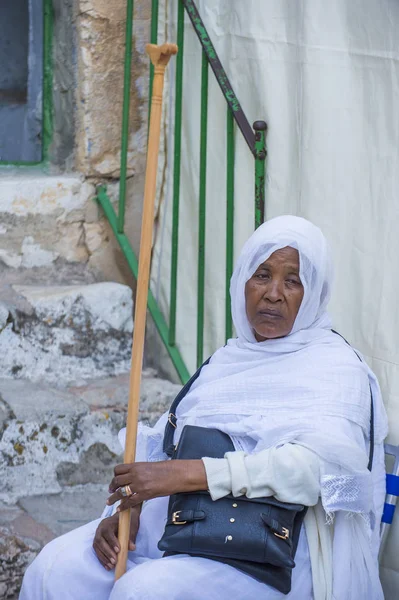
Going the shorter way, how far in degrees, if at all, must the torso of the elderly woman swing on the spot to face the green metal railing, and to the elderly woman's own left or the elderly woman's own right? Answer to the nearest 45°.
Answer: approximately 135° to the elderly woman's own right

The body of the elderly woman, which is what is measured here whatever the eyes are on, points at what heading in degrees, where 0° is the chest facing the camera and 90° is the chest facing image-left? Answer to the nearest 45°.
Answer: approximately 45°

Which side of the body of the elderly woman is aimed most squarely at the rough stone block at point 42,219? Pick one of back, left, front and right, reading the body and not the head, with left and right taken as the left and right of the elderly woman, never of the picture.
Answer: right
